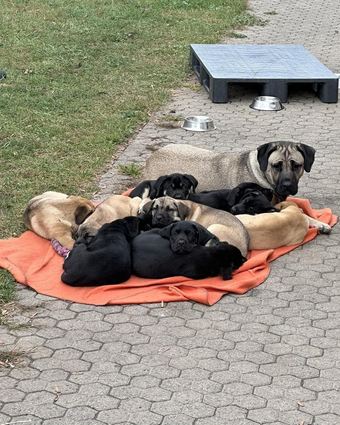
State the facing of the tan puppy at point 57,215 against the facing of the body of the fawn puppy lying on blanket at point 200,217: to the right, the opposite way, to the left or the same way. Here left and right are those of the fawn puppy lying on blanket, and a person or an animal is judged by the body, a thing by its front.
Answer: the opposite way

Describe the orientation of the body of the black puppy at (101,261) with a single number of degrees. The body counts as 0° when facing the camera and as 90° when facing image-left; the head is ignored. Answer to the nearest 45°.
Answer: approximately 225°

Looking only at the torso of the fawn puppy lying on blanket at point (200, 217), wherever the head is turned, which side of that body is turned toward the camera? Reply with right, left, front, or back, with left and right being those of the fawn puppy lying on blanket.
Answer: left

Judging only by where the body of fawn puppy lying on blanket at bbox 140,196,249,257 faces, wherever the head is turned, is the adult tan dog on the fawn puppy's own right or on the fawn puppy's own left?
on the fawn puppy's own right

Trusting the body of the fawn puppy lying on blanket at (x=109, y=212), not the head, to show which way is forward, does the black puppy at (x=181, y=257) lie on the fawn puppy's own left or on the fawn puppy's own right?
on the fawn puppy's own left

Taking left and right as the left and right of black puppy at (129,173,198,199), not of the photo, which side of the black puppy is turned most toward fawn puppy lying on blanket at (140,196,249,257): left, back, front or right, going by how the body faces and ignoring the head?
front

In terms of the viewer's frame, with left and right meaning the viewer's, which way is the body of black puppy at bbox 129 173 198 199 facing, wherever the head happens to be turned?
facing the viewer and to the right of the viewer

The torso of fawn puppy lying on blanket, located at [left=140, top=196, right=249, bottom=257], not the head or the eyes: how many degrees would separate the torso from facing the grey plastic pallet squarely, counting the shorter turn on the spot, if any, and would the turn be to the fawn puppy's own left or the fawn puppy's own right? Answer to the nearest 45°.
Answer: approximately 90° to the fawn puppy's own right

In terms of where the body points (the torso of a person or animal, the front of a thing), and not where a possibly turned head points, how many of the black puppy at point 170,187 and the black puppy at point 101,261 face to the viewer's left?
0

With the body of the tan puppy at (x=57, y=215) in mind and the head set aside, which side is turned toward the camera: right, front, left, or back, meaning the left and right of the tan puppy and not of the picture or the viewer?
right
